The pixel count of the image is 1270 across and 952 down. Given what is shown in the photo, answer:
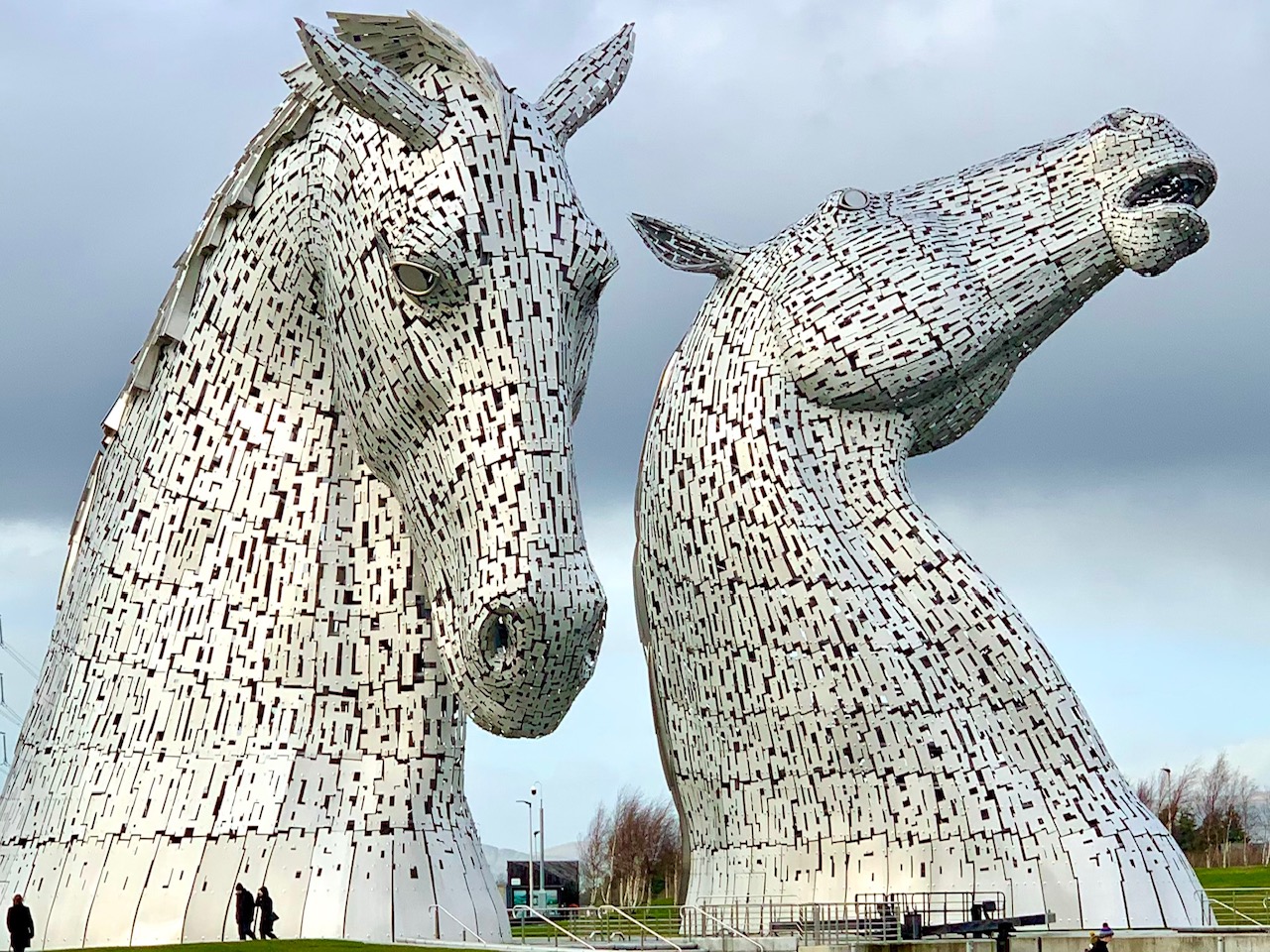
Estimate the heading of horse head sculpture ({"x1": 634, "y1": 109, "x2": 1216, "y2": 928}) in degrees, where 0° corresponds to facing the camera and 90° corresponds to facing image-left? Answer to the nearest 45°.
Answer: approximately 270°

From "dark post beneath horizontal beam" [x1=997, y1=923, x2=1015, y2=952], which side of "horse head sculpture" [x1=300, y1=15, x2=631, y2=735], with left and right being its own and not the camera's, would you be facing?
left

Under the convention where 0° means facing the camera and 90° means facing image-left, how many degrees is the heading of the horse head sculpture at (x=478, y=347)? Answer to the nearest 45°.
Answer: approximately 315°

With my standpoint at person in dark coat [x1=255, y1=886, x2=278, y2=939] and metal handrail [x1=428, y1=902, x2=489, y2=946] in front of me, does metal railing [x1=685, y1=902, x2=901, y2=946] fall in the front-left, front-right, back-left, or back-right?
front-left

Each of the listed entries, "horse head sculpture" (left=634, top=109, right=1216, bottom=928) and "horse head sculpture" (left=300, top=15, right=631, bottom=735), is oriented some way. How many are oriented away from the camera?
0
